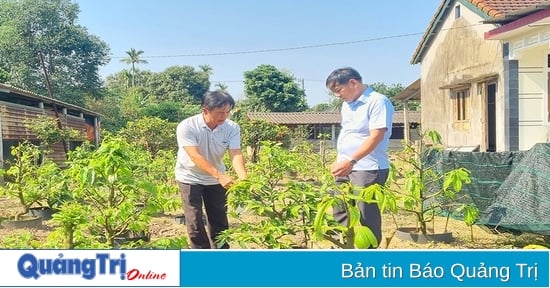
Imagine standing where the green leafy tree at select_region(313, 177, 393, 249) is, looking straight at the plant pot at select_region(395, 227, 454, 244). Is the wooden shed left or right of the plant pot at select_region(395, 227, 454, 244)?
left

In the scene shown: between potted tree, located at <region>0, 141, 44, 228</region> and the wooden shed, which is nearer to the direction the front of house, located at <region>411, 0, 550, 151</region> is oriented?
the potted tree

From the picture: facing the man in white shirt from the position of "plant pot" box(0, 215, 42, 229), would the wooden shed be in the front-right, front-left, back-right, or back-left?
back-left

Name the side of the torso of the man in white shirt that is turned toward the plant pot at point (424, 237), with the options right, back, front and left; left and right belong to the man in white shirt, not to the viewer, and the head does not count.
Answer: left
